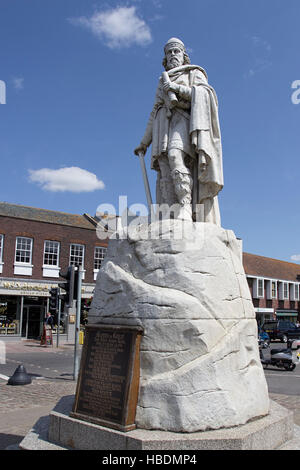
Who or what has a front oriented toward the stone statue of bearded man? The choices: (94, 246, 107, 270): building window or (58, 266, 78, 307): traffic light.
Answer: the building window

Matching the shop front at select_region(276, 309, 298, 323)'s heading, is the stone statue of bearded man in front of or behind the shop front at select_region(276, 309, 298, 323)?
in front

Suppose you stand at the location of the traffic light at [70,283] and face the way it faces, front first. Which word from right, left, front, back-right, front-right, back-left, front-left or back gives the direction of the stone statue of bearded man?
left

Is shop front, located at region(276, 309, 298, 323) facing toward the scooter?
yes

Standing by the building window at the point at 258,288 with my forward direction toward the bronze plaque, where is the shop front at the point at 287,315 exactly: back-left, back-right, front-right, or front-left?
back-left

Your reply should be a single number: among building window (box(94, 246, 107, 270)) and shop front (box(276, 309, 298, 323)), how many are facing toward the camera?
2

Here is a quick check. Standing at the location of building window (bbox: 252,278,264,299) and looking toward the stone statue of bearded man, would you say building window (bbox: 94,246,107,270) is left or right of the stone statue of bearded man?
right

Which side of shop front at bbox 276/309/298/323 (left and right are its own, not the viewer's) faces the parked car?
front
